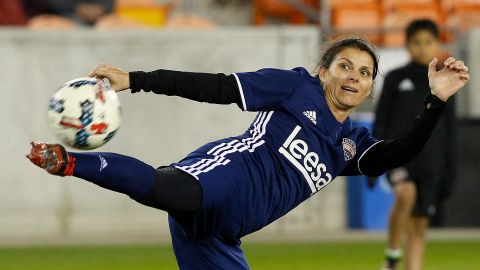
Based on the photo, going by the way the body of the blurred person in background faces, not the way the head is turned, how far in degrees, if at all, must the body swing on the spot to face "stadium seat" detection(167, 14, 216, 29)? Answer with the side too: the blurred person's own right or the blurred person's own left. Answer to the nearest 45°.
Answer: approximately 135° to the blurred person's own right

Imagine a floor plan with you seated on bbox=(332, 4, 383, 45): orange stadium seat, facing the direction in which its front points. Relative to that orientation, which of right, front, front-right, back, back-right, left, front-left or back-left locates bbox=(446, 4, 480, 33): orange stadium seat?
left

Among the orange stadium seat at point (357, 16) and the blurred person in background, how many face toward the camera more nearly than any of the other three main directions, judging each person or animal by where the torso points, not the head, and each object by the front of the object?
2

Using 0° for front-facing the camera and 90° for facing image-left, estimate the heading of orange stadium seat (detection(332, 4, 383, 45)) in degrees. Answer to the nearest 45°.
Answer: approximately 0°

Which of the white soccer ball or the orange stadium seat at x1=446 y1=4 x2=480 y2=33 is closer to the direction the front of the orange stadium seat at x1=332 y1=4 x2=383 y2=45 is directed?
the white soccer ball

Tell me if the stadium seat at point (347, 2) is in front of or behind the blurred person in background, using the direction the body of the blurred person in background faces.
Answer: behind

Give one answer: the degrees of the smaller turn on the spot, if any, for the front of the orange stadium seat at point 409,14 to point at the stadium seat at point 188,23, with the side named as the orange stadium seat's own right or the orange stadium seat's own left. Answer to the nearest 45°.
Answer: approximately 45° to the orange stadium seat's own right

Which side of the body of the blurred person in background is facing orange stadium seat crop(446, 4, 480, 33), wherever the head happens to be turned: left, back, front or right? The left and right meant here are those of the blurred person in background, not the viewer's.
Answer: back

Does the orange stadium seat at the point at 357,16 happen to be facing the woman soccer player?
yes

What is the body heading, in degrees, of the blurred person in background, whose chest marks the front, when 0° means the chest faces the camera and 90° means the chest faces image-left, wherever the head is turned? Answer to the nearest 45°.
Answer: approximately 0°

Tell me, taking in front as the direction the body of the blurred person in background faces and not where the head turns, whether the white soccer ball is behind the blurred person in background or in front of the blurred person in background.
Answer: in front
